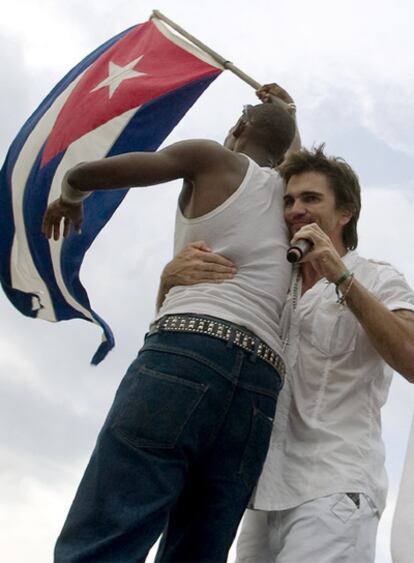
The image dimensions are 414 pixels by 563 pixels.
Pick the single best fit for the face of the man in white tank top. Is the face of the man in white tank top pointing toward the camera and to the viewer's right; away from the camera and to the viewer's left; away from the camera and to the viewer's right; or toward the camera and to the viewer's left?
away from the camera and to the viewer's left

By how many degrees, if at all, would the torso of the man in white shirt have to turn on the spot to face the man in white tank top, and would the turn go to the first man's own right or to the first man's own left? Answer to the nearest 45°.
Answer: approximately 45° to the first man's own right

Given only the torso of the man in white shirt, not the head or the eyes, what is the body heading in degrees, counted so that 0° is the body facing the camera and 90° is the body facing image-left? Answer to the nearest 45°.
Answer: approximately 45°

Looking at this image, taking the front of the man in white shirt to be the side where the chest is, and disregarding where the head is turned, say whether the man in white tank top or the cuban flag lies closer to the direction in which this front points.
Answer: the man in white tank top

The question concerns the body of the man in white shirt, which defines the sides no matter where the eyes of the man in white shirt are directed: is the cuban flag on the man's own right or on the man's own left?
on the man's own right

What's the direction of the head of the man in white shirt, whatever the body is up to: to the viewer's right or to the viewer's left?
to the viewer's left
